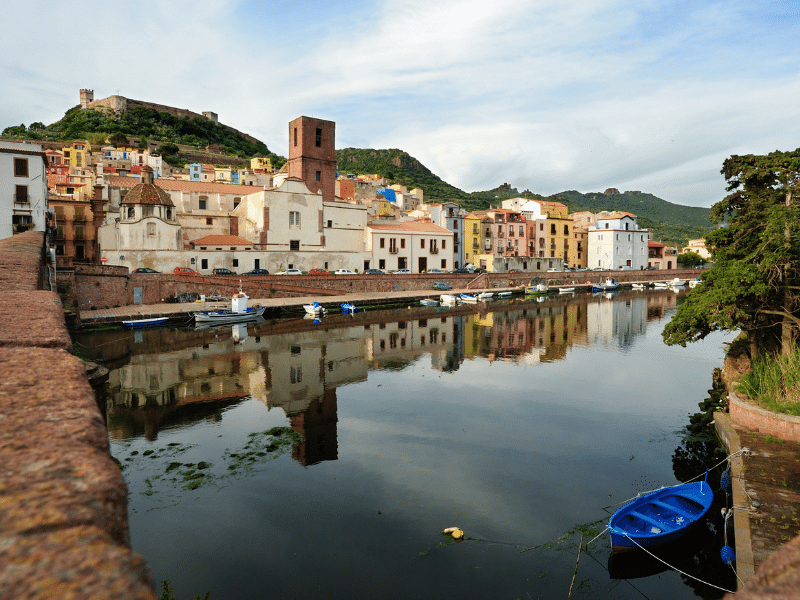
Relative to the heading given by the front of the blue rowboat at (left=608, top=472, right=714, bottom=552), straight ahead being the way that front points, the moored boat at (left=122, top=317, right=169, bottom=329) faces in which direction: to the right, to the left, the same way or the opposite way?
the same way

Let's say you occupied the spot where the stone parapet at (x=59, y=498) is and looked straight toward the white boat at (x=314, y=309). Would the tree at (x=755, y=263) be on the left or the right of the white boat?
right

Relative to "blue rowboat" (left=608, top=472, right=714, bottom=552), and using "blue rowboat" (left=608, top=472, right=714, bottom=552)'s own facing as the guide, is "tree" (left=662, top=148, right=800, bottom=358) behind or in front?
in front
